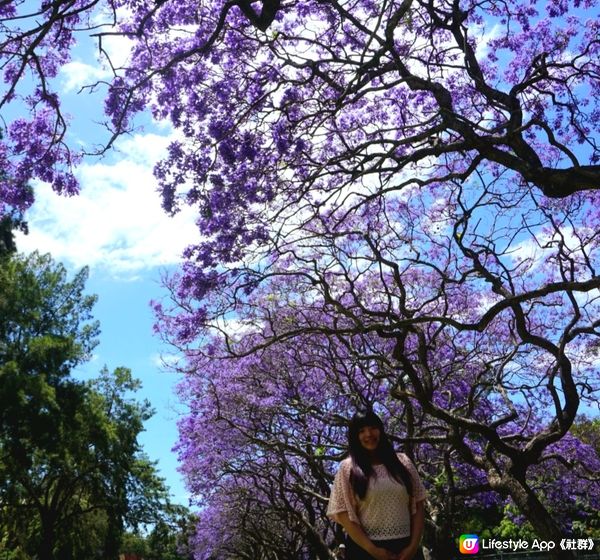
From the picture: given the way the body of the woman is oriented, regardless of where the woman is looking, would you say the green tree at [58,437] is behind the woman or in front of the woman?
behind

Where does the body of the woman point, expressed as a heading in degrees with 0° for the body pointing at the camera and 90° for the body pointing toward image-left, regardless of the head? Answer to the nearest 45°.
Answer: approximately 0°
